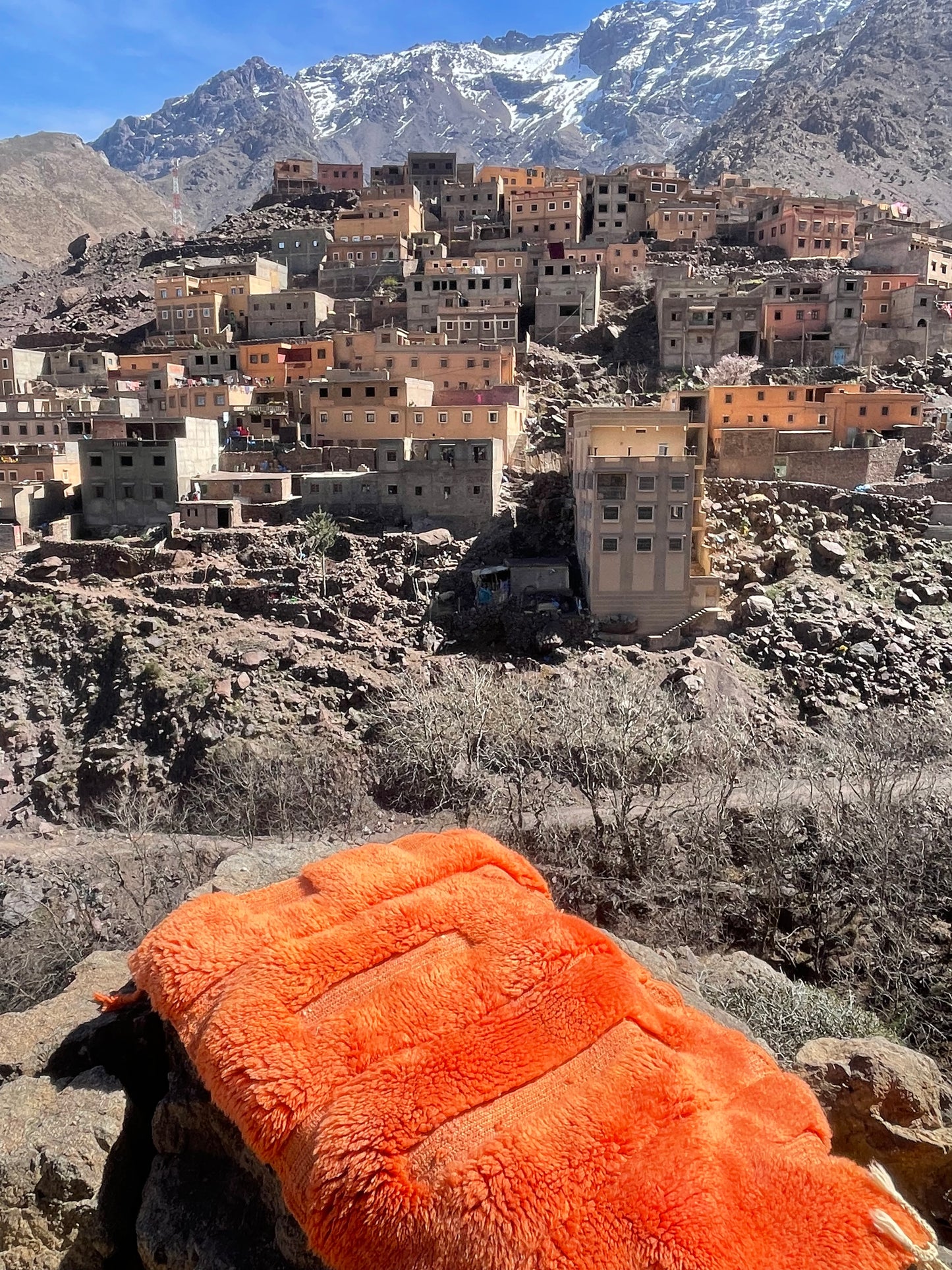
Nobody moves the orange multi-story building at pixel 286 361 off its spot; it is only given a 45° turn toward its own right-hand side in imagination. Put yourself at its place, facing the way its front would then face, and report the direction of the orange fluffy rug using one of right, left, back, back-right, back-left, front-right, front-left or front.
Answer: front-left

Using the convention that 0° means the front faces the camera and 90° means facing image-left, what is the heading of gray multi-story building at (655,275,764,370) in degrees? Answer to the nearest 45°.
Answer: approximately 0°

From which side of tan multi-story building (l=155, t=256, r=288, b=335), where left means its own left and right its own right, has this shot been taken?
front

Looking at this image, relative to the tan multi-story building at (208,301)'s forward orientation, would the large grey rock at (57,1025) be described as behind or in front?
in front

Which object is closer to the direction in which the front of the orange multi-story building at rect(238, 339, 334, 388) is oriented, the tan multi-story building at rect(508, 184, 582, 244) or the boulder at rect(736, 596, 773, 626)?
the boulder

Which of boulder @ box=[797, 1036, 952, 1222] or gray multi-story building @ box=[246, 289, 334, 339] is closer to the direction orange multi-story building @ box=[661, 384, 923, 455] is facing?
the boulder

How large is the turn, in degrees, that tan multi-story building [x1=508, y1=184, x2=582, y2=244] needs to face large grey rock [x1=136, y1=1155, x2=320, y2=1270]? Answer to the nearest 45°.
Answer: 0° — it already faces it

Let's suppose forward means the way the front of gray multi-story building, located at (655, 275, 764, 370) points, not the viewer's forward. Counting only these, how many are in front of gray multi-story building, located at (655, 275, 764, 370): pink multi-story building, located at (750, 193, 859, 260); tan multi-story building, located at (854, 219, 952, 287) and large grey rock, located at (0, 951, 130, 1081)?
1

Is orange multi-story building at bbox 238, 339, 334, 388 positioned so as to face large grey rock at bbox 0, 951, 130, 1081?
yes

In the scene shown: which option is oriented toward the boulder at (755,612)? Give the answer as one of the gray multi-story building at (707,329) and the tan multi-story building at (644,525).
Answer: the gray multi-story building at (707,329)

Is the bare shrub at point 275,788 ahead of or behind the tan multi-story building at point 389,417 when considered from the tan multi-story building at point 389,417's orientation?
ahead

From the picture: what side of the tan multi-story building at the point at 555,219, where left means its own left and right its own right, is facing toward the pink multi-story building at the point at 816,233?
left

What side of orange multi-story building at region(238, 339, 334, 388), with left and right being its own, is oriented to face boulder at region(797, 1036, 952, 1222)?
front

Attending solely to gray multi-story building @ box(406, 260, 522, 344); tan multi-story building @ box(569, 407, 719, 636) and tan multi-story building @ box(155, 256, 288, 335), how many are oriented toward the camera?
3

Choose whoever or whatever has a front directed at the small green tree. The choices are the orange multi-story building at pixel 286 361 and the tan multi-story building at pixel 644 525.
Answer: the orange multi-story building at pixel 286 361

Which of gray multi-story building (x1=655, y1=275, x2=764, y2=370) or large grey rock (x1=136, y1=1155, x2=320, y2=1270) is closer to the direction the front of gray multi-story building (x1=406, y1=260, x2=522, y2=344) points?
the large grey rock

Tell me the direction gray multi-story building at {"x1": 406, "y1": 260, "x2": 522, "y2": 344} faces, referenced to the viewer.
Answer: facing the viewer

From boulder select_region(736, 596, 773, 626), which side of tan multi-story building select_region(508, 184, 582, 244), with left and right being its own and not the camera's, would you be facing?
front

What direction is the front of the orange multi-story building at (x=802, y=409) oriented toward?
toward the camera
